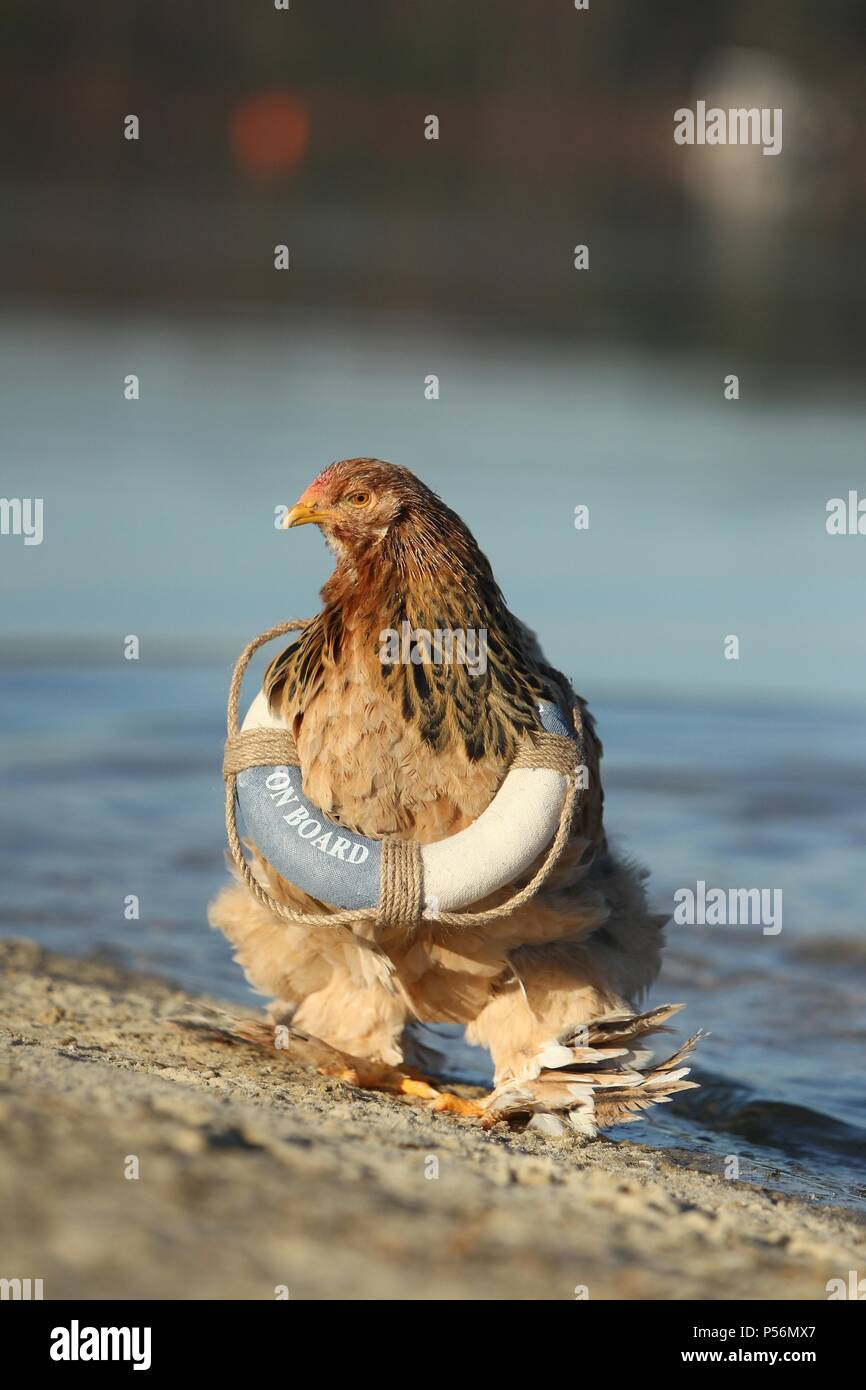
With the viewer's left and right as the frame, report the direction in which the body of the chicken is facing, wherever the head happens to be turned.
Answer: facing the viewer and to the left of the viewer
